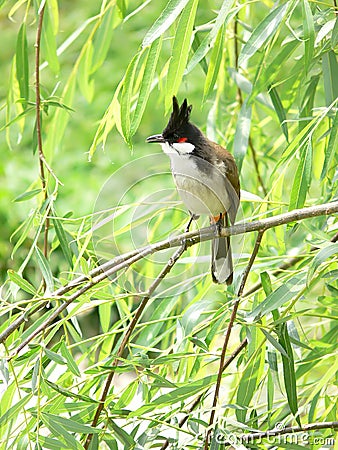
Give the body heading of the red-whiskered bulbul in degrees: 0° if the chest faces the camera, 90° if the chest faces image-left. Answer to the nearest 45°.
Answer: approximately 45°
